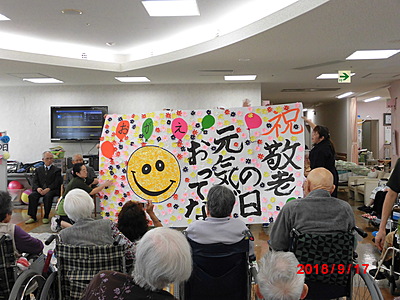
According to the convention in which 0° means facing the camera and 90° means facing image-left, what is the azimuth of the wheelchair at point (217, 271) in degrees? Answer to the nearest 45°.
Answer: approximately 180°

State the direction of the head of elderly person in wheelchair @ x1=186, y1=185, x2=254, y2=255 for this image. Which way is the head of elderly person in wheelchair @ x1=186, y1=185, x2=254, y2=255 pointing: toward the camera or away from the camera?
away from the camera

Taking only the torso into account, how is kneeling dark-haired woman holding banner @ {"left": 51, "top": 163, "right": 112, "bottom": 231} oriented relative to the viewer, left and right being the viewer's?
facing to the right of the viewer

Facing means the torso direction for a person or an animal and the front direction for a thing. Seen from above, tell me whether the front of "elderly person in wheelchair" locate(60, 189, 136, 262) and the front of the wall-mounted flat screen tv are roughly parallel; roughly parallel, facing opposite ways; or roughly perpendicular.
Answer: roughly parallel, facing opposite ways

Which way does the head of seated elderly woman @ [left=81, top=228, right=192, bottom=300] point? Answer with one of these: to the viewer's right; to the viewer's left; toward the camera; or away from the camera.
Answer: away from the camera

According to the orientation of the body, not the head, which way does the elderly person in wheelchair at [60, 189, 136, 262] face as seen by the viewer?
away from the camera

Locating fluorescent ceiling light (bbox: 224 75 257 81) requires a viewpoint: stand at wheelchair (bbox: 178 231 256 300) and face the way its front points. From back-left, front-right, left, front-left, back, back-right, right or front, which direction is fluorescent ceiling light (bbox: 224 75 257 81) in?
front

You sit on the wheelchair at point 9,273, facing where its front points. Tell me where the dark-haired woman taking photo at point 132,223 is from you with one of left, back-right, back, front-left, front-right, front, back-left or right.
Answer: front-right

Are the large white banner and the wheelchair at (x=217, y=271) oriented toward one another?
yes

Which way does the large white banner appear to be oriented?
toward the camera

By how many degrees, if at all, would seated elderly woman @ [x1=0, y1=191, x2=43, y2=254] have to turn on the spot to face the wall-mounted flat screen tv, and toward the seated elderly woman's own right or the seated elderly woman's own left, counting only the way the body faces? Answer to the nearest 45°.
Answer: approximately 45° to the seated elderly woman's own left

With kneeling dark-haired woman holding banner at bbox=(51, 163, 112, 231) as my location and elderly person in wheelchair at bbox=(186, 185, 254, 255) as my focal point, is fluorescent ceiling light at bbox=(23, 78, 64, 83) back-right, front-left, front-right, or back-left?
back-left

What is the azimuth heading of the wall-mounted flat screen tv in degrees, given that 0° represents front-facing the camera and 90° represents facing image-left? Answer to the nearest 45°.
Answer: approximately 0°

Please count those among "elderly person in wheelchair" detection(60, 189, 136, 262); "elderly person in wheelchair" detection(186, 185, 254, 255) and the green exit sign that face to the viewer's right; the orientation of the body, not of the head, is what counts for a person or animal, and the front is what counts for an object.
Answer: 0

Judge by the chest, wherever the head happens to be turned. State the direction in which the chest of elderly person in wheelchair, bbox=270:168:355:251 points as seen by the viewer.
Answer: away from the camera
